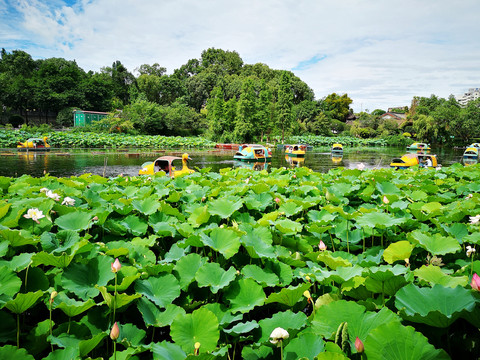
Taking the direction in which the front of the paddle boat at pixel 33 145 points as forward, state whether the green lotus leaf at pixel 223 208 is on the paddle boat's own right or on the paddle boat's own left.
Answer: on the paddle boat's own right

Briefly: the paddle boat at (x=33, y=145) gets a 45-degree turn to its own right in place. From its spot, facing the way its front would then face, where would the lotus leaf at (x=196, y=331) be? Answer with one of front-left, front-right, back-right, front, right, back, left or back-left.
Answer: front-right

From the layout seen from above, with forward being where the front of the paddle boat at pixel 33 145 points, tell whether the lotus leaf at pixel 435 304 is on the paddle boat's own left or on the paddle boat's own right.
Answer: on the paddle boat's own right

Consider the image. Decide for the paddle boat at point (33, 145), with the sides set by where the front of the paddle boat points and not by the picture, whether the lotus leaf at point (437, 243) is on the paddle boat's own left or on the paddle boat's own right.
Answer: on the paddle boat's own right

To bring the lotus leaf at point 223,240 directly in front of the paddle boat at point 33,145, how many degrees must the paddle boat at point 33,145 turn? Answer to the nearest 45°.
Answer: approximately 90° to its right

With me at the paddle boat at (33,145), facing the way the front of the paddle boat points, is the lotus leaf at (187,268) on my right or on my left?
on my right

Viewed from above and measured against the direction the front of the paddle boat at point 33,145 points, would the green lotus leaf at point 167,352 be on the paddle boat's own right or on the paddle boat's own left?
on the paddle boat's own right

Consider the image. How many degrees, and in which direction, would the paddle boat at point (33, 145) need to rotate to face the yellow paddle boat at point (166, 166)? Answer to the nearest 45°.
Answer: approximately 90° to its right

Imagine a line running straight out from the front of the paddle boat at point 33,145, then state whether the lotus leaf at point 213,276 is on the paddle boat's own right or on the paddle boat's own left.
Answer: on the paddle boat's own right

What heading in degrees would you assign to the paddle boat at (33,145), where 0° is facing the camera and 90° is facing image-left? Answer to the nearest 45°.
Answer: approximately 270°
